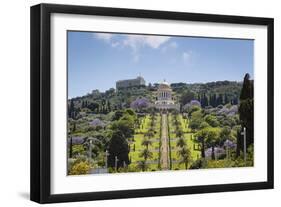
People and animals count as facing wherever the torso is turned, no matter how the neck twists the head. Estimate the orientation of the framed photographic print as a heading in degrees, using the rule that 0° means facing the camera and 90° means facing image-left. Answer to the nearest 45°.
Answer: approximately 315°
